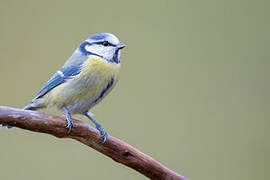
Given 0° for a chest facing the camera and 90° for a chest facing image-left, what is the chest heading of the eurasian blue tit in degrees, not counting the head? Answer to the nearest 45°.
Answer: approximately 315°
